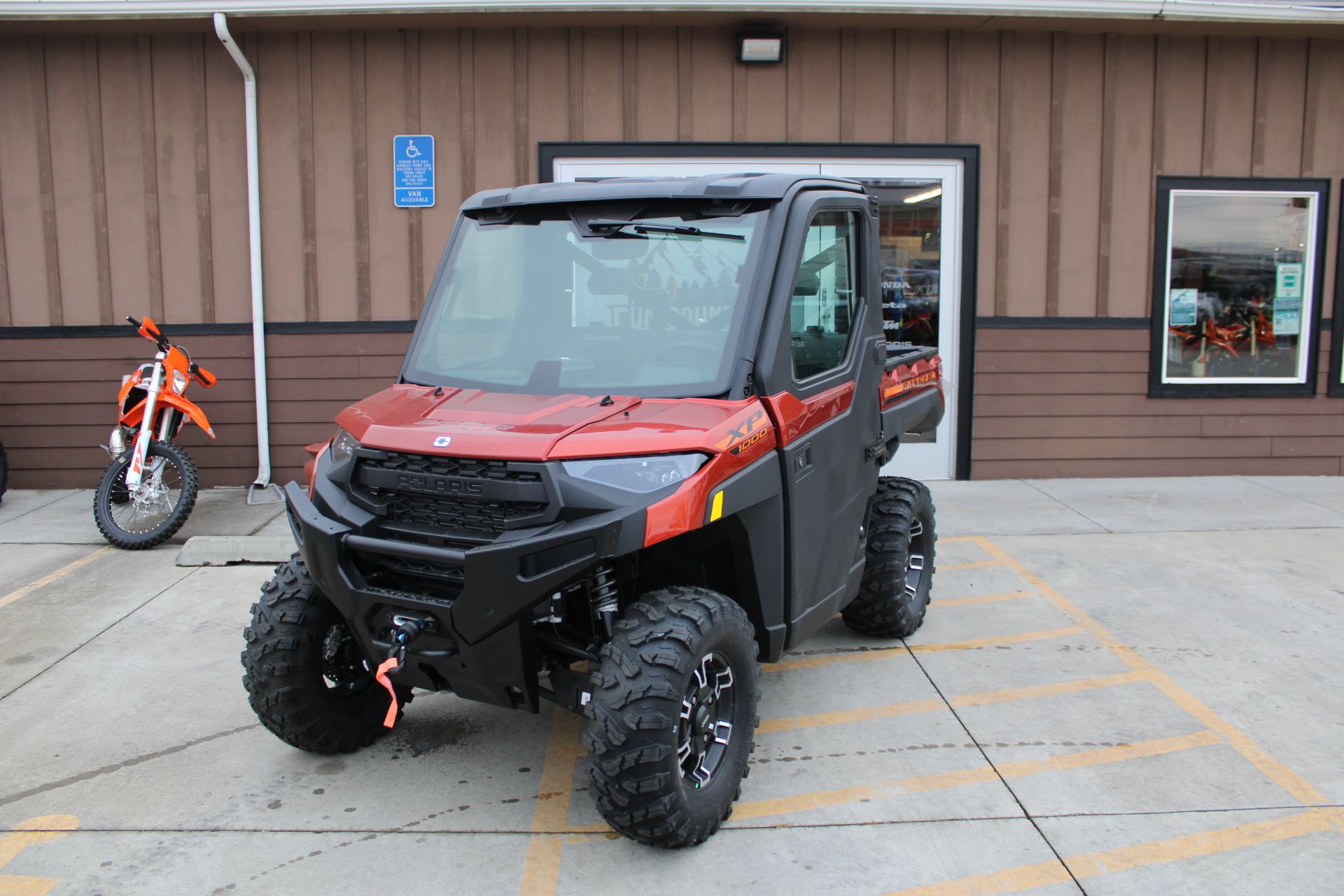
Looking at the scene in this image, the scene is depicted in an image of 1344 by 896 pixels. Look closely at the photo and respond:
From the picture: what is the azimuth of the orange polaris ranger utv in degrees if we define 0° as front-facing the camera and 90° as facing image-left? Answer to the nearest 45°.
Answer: approximately 45°

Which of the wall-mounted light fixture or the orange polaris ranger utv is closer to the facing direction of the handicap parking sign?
the orange polaris ranger utv

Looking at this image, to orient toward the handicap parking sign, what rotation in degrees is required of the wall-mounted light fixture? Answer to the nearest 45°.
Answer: approximately 90° to its right

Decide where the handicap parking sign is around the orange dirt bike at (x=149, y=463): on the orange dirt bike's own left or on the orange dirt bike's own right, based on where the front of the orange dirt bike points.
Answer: on the orange dirt bike's own left

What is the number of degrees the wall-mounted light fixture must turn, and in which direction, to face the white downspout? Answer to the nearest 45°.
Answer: approximately 90° to its right

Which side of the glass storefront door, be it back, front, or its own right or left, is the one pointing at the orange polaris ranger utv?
front

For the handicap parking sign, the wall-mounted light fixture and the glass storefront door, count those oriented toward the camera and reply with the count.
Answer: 3

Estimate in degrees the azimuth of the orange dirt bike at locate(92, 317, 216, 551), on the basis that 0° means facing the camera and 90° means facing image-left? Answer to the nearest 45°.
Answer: approximately 315°
